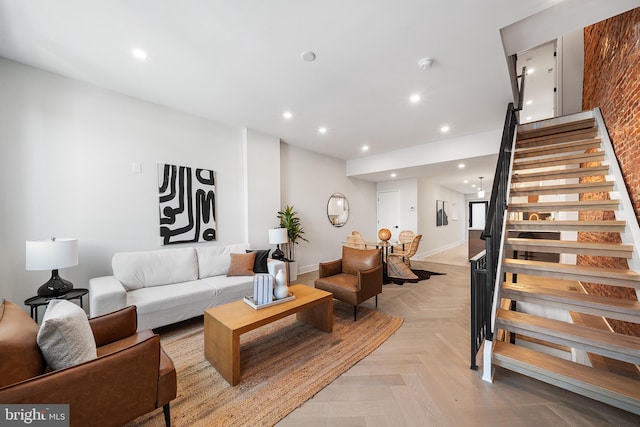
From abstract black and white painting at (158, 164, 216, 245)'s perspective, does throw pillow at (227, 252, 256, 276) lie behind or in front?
in front

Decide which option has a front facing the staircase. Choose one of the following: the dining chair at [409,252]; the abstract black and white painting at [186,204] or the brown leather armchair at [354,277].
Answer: the abstract black and white painting

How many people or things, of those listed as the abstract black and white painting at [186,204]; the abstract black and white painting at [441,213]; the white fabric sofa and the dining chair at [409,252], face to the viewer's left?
1

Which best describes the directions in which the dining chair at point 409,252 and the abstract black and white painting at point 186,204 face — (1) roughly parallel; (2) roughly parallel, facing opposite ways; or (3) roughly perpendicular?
roughly parallel, facing opposite ways

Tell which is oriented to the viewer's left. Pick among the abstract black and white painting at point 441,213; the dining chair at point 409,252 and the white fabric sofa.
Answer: the dining chair

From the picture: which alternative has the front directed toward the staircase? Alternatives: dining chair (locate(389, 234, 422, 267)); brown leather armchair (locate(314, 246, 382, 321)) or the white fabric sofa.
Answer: the white fabric sofa

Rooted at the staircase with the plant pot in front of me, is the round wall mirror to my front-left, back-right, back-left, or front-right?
front-right

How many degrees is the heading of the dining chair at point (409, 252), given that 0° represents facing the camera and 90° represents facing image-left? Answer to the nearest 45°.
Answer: approximately 90°

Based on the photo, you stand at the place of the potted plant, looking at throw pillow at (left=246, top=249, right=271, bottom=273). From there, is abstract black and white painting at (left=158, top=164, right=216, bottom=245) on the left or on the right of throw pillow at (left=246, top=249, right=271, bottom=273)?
right

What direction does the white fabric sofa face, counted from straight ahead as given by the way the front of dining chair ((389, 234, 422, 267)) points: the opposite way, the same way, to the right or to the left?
the opposite way

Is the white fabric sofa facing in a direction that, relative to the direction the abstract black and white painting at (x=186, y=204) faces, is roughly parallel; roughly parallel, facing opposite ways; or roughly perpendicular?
roughly parallel

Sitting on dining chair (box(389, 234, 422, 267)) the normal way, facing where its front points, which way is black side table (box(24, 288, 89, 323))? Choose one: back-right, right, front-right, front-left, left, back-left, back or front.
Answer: front-left

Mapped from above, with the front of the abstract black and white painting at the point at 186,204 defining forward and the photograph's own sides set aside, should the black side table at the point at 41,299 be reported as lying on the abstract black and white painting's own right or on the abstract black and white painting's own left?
on the abstract black and white painting's own right

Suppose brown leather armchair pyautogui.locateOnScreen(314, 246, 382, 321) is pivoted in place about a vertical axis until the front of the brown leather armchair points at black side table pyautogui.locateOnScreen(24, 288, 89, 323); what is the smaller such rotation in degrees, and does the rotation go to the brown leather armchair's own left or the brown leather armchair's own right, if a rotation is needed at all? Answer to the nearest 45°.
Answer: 0° — it already faces it

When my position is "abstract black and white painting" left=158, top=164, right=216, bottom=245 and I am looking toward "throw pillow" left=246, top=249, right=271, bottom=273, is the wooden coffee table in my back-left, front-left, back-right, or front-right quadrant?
front-right

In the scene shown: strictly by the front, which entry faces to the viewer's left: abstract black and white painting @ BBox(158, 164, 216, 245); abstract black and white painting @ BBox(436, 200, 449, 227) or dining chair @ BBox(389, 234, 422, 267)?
the dining chair

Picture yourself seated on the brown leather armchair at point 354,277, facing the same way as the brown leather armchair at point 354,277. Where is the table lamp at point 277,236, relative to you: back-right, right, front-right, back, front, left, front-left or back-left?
right
